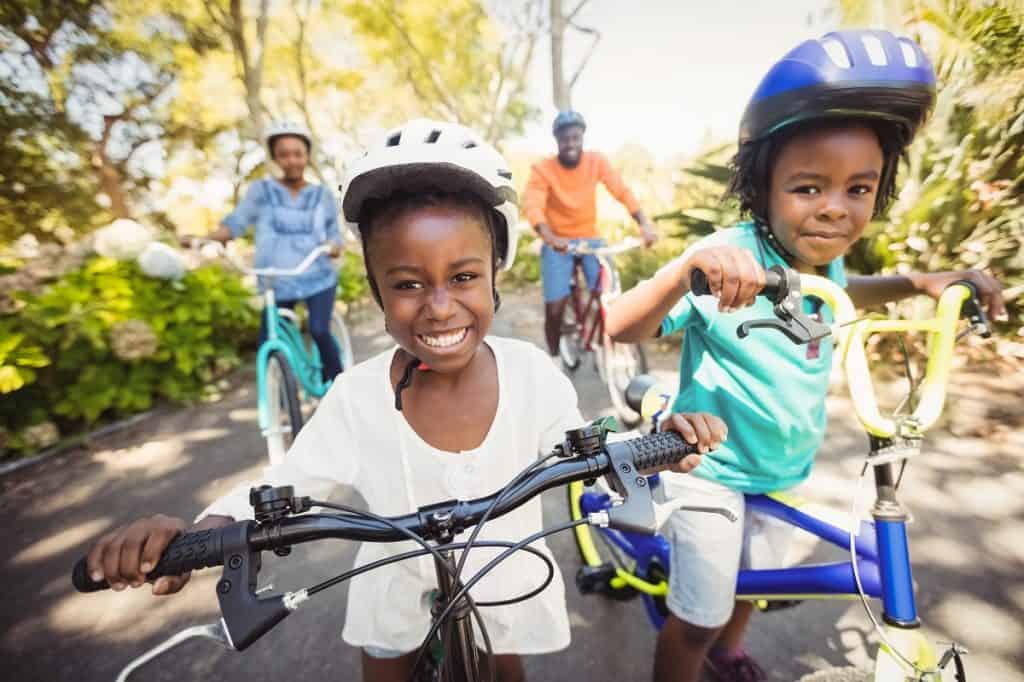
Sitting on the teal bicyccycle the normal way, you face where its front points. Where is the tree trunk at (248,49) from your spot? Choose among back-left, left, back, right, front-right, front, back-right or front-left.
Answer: back-right

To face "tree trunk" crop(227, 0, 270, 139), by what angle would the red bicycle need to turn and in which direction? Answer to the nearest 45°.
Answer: approximately 180°

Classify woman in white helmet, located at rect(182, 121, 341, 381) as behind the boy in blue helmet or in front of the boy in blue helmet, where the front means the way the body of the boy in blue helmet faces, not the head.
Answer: behind

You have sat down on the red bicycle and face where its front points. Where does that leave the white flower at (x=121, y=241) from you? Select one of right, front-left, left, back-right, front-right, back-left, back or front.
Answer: back-right

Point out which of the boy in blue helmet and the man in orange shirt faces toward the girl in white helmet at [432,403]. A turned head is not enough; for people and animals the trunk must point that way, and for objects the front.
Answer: the man in orange shirt

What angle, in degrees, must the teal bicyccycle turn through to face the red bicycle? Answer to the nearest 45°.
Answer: approximately 135° to its left

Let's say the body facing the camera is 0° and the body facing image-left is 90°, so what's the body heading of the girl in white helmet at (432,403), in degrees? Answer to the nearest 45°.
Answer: approximately 0°
